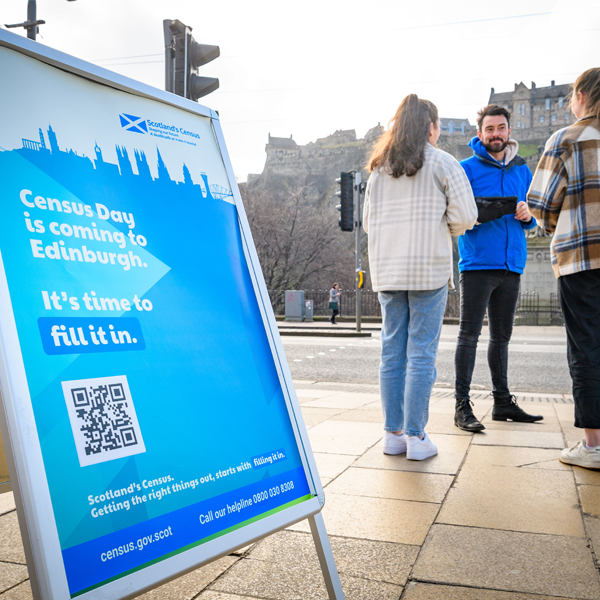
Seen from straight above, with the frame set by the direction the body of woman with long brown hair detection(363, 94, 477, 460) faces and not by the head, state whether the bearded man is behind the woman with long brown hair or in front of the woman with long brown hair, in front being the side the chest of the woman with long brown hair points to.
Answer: in front

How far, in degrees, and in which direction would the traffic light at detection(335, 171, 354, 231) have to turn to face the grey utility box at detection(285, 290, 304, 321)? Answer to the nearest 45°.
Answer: approximately 90° to its right

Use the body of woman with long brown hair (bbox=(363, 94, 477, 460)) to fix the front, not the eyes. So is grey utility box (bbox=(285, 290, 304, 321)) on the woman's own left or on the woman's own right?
on the woman's own left

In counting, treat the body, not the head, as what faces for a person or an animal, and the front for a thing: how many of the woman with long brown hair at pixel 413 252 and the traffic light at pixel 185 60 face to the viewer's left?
0

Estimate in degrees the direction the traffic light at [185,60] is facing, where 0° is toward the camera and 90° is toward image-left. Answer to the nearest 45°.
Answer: approximately 270°

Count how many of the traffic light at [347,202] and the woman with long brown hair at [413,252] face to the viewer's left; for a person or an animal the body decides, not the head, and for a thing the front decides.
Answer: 1

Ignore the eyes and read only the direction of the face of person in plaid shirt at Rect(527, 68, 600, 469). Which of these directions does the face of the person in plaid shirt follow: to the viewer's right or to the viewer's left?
to the viewer's left

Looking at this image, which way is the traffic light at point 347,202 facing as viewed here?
to the viewer's left

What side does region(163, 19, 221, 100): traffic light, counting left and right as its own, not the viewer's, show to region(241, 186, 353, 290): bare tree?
left

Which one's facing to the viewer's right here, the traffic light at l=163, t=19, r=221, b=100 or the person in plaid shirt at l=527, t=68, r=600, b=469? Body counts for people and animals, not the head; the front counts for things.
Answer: the traffic light

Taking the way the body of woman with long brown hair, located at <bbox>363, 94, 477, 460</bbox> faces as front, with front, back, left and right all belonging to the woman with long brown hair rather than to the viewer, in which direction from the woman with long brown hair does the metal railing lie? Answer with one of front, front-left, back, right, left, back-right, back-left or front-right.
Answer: front-left

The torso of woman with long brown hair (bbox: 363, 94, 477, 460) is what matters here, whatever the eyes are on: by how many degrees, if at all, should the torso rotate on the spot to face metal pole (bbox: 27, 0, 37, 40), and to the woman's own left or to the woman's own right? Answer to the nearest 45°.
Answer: approximately 90° to the woman's own left

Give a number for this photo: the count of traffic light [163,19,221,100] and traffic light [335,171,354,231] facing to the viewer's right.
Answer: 1

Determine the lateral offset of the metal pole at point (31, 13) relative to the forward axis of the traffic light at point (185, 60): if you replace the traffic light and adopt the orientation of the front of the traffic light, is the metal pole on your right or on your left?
on your left

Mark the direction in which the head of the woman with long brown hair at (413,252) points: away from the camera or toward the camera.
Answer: away from the camera

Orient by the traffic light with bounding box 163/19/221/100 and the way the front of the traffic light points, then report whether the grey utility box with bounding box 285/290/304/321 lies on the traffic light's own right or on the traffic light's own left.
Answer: on the traffic light's own left

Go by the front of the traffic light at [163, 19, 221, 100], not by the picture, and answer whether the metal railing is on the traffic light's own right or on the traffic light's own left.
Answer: on the traffic light's own left

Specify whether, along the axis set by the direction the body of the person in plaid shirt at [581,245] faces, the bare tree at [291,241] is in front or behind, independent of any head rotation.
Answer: in front
